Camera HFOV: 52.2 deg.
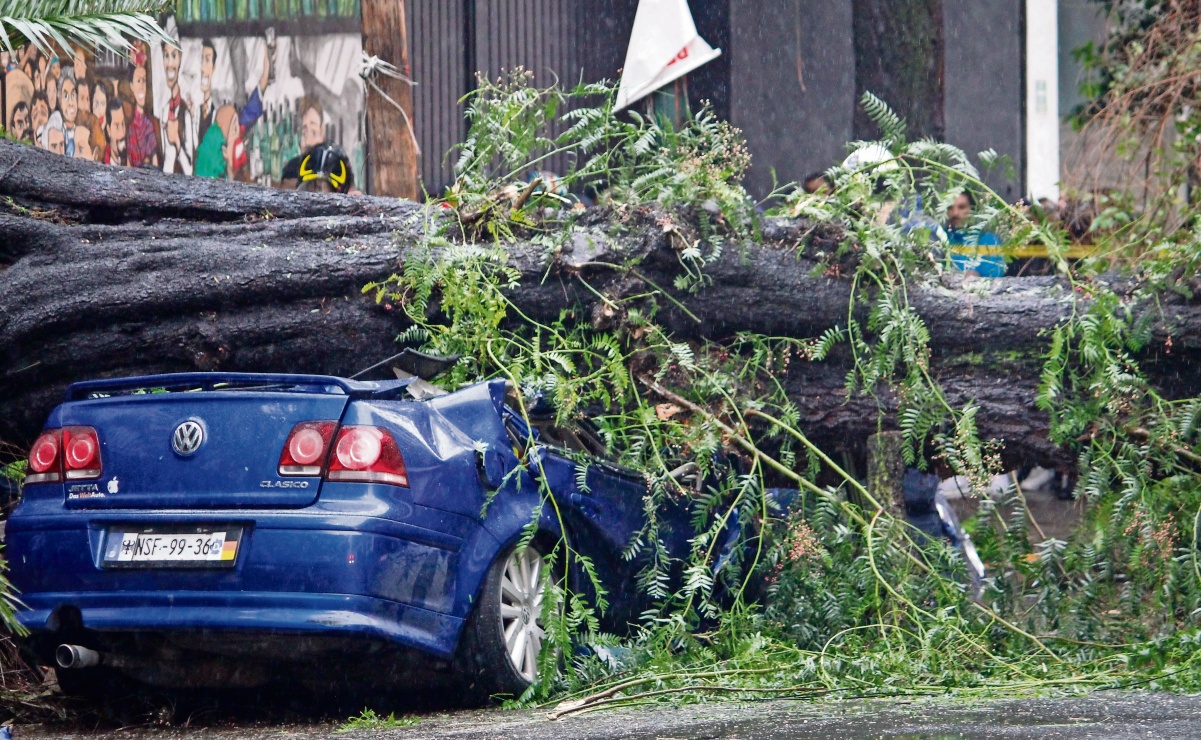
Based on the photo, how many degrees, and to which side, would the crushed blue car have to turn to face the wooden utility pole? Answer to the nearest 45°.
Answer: approximately 45° to its left

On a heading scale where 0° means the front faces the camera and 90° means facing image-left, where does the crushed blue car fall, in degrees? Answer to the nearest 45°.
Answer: approximately 225°
